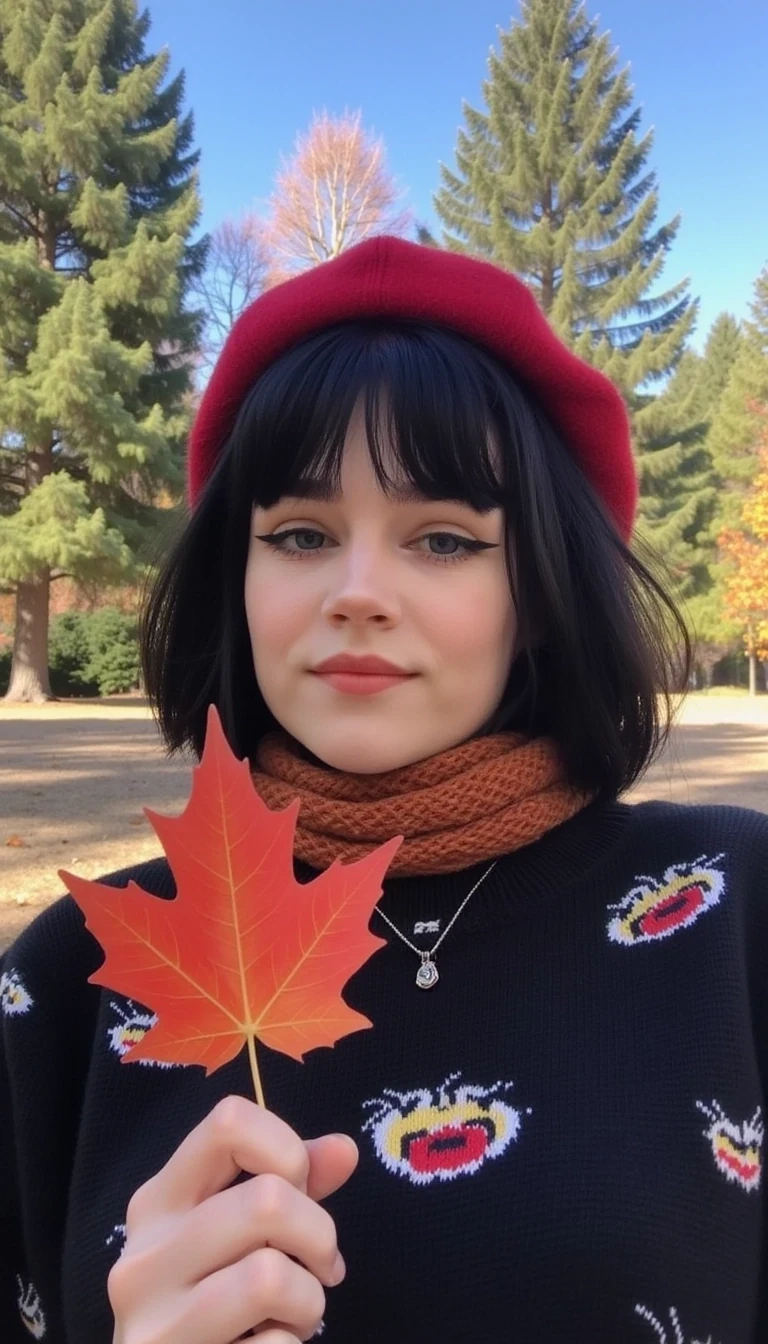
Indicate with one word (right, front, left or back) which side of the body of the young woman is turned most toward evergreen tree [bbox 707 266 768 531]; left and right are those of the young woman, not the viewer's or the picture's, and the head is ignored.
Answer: back

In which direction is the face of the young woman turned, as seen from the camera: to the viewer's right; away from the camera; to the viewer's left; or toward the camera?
toward the camera

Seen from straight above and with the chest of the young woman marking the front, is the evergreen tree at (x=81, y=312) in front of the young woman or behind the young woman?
behind

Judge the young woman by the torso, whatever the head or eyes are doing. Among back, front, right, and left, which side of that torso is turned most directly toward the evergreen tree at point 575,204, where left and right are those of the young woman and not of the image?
back

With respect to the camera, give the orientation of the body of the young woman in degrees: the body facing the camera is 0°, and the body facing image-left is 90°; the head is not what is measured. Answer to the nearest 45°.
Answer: approximately 0°

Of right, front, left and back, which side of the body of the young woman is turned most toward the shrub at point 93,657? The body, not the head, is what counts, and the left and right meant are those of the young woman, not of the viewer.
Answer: back

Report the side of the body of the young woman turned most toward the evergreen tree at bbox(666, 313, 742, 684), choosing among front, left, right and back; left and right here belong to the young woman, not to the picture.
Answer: back
